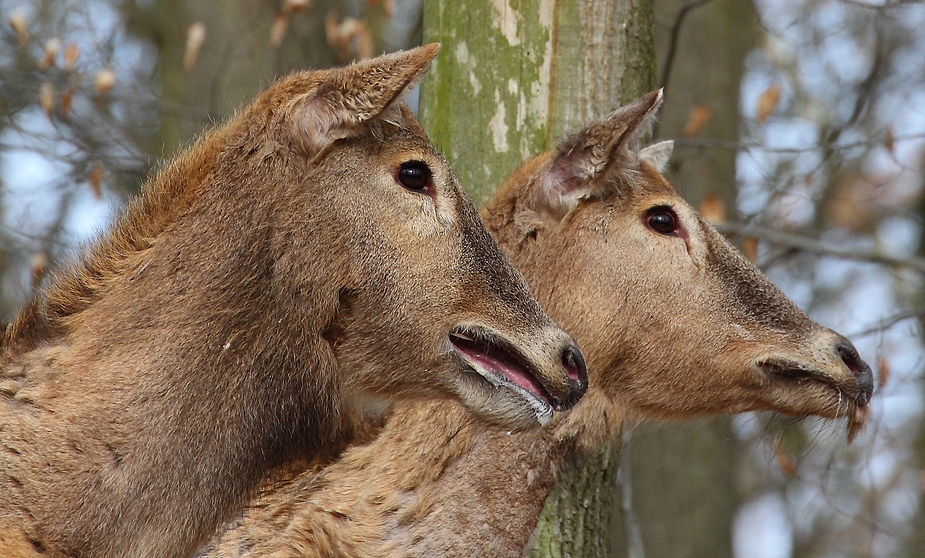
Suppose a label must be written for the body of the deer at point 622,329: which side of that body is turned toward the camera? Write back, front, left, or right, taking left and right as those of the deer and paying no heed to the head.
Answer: right

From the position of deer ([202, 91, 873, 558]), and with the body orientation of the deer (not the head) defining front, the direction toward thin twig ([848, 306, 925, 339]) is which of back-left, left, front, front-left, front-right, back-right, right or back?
front-left

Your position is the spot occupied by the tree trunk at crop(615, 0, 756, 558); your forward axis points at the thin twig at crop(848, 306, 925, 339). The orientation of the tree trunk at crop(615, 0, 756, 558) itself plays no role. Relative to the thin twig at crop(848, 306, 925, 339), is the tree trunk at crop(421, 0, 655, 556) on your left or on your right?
right

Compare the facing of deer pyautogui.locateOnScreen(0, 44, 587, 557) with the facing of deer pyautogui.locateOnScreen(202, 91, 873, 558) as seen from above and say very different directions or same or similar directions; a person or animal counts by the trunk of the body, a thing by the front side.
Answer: same or similar directions

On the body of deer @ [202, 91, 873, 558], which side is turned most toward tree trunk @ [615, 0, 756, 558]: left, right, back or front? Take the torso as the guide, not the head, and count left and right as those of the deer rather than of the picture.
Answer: left

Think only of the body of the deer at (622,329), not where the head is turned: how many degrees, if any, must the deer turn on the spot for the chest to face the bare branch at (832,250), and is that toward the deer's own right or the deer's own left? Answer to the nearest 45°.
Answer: approximately 45° to the deer's own left

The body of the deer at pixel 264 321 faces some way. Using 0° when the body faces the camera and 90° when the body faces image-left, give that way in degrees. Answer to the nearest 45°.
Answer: approximately 270°

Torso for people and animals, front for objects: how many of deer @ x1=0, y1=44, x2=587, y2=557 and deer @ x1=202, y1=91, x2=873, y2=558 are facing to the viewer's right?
2

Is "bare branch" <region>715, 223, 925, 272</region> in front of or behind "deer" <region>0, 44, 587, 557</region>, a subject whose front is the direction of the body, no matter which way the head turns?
in front
